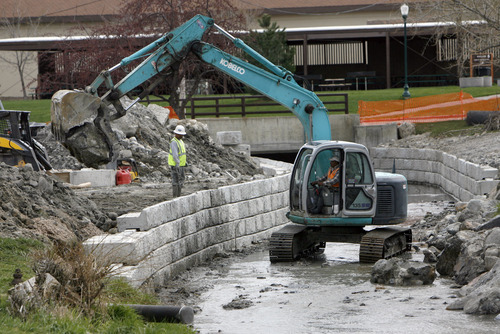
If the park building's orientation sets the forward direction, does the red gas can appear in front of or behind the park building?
in front

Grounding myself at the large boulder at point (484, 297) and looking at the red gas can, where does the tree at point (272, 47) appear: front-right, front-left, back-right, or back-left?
front-right

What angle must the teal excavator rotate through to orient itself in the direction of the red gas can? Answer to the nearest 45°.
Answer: approximately 45° to its right

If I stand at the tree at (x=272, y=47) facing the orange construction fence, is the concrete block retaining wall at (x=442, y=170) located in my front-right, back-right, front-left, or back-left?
front-right

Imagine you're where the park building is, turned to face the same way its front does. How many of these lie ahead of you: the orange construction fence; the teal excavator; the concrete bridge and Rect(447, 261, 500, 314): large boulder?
4

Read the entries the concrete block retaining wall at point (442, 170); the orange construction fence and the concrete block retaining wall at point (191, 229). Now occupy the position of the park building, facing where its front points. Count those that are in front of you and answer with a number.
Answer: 3

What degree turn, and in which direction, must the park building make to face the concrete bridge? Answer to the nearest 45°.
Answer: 0° — it already faces it

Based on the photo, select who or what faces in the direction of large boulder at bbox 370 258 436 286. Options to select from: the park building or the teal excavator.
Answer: the park building

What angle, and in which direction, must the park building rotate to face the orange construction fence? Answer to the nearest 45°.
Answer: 0° — it already faces it

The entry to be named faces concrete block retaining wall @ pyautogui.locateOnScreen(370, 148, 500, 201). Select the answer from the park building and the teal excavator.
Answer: the park building

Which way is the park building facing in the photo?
toward the camera
